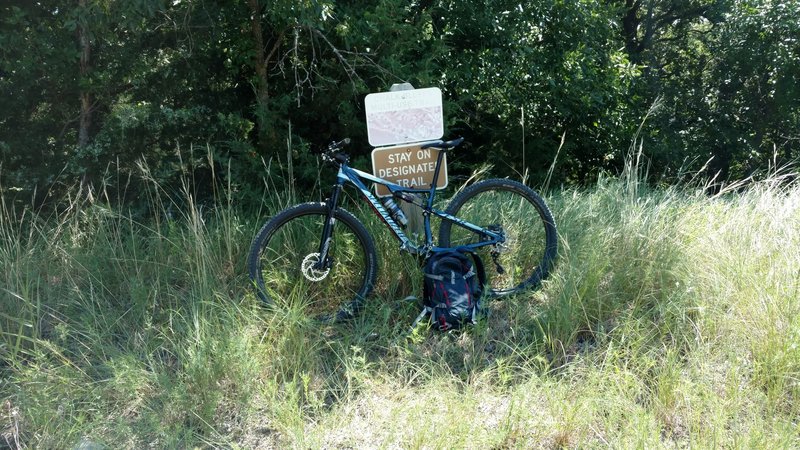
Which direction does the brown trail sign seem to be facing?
toward the camera

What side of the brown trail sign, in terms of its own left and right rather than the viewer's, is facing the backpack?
front

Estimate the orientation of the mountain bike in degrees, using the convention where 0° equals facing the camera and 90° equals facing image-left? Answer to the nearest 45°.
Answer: approximately 90°

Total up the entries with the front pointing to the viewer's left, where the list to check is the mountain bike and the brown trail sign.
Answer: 1

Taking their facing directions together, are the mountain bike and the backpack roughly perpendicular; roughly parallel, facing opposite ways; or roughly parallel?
roughly perpendicular

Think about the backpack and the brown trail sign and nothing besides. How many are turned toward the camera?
2

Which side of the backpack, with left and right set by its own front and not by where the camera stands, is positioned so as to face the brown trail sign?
back

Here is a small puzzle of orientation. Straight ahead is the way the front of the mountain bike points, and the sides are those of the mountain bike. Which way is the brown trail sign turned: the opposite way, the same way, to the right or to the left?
to the left

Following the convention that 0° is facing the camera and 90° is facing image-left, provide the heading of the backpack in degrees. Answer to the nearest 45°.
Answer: approximately 0°
